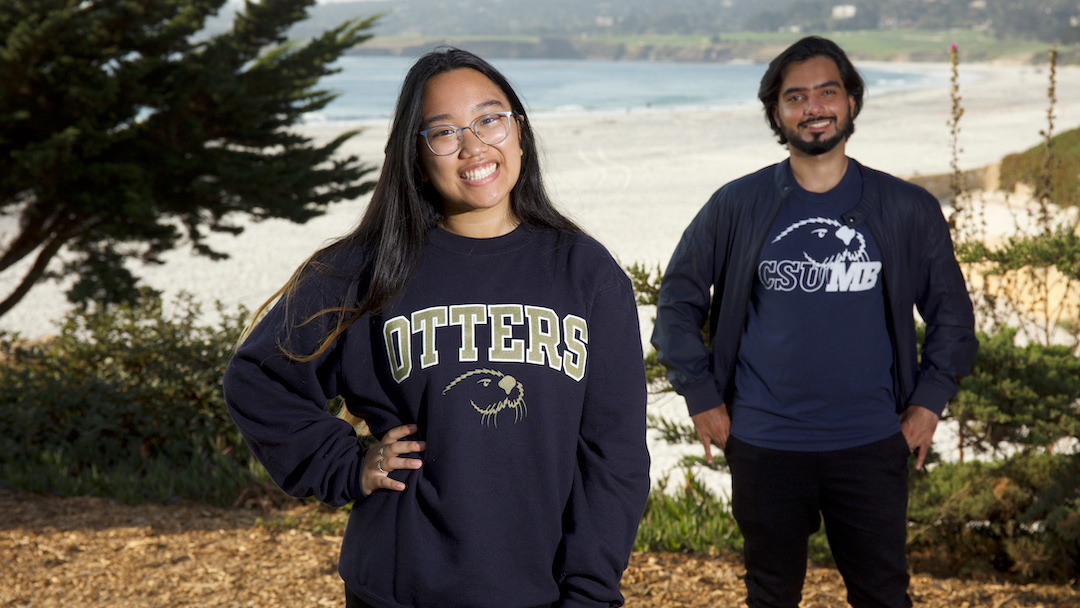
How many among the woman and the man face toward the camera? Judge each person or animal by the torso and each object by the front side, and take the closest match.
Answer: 2

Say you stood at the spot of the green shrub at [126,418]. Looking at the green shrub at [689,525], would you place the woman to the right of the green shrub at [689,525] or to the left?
right

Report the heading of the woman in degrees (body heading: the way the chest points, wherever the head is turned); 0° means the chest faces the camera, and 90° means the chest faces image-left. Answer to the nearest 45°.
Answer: approximately 0°

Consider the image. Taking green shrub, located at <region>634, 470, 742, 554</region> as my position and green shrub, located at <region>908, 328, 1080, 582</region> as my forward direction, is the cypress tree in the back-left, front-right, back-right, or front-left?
back-left

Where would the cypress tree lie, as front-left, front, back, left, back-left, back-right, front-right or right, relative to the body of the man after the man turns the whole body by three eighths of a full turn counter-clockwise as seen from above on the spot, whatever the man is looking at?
left

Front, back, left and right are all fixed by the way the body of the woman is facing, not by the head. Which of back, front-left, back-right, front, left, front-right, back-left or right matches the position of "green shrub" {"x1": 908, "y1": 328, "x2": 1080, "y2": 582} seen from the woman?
back-left

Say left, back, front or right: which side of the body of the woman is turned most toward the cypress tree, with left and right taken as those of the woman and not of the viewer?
back

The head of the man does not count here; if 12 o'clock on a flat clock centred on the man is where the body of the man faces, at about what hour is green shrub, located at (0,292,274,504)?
The green shrub is roughly at 4 o'clock from the man.

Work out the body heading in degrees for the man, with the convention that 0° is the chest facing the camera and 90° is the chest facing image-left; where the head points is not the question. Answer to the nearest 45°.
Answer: approximately 0°

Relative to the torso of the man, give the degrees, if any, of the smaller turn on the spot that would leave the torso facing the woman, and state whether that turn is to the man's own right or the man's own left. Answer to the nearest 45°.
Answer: approximately 45° to the man's own right

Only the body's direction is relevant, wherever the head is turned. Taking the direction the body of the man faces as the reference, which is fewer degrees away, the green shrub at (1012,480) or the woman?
the woman
